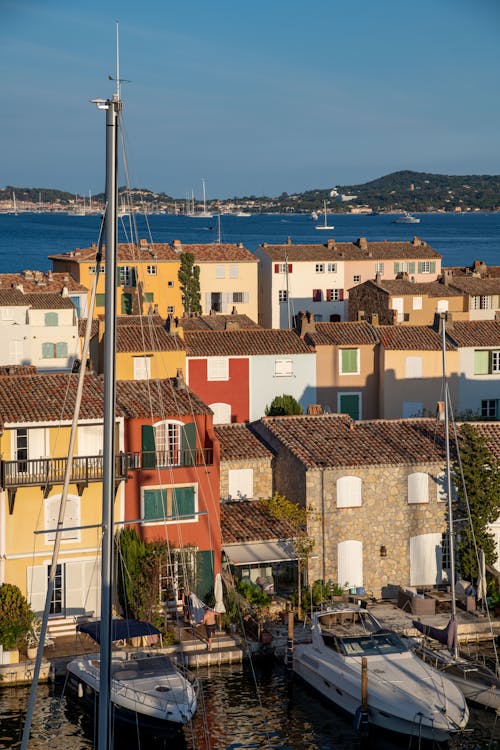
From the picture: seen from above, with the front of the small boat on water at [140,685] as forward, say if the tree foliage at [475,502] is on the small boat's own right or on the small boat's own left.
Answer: on the small boat's own left

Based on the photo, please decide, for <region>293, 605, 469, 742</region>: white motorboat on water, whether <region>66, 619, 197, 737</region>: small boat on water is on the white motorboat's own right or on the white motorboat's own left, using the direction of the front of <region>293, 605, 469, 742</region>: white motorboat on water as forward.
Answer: on the white motorboat's own right

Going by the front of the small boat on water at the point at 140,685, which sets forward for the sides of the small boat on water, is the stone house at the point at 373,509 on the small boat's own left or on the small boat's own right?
on the small boat's own left

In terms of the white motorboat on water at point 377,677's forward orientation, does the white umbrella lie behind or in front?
behind

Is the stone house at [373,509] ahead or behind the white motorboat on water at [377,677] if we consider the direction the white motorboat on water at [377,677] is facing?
behind

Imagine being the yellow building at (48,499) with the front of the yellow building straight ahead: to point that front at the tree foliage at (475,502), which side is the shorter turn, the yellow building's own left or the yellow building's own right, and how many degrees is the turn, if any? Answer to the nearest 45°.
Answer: approximately 90° to the yellow building's own left

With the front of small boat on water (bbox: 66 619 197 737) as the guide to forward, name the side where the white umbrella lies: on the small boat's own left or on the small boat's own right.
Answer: on the small boat's own left

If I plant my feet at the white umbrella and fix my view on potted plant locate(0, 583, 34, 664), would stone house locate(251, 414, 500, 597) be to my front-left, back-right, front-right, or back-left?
back-right

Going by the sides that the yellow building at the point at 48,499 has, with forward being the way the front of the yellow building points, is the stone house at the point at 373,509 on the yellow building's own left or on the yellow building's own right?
on the yellow building's own left

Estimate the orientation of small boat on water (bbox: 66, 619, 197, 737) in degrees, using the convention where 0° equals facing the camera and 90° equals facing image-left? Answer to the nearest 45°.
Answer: approximately 315°

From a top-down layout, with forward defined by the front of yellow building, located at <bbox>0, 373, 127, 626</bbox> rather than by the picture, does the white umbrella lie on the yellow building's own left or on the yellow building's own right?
on the yellow building's own left

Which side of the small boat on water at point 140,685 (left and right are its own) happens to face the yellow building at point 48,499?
back
